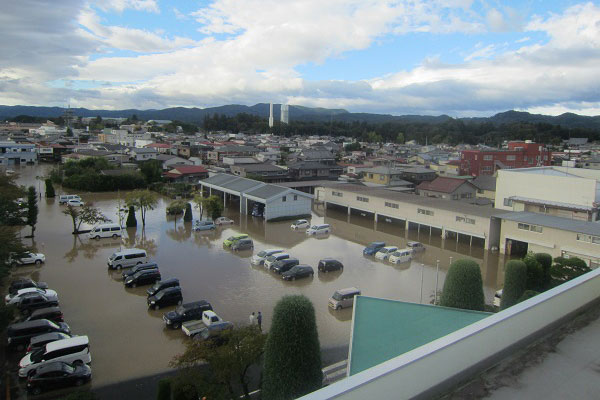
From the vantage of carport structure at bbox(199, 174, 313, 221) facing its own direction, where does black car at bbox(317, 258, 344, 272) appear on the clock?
The black car is roughly at 10 o'clock from the carport structure.

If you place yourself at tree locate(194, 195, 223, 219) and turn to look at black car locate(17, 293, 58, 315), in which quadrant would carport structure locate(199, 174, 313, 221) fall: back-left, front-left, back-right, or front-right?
back-left

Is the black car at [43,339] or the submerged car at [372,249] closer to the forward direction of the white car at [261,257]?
the black car

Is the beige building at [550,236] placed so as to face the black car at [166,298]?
yes

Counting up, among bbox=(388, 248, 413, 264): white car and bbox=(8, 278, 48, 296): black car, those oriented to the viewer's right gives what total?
1

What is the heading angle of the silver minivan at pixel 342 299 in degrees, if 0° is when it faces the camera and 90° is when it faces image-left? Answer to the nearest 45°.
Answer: approximately 45°

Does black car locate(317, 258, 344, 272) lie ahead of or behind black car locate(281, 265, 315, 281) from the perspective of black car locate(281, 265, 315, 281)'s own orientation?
behind

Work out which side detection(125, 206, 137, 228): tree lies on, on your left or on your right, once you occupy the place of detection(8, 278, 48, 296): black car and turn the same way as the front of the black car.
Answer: on your left
